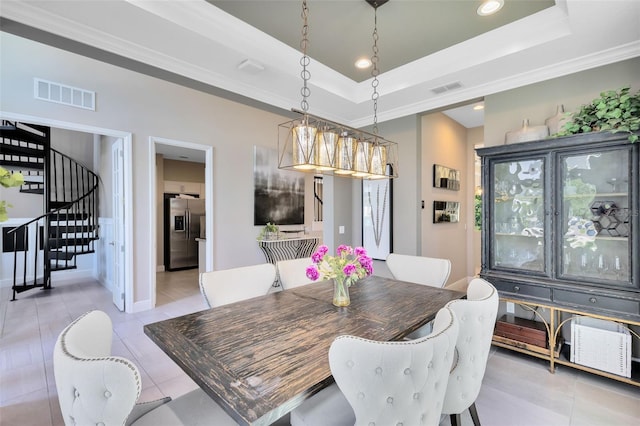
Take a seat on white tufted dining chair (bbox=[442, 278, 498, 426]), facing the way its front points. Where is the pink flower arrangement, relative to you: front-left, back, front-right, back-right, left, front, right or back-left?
front-left

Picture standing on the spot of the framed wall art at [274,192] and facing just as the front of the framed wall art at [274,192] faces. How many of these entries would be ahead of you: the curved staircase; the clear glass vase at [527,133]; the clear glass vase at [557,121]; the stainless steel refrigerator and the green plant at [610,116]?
3

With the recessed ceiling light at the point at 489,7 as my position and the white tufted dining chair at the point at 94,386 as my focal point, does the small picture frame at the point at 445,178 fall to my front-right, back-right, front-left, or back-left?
back-right

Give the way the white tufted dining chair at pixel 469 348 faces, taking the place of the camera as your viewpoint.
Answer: facing away from the viewer and to the left of the viewer

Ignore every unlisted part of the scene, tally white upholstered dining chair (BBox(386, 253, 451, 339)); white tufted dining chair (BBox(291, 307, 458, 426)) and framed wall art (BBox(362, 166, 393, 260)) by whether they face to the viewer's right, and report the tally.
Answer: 0

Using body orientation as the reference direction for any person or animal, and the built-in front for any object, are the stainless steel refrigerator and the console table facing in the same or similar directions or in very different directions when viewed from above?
same or similar directions

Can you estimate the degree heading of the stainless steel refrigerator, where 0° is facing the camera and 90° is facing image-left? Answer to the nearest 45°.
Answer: approximately 315°

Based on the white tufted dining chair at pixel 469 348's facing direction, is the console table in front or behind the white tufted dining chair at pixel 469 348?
in front

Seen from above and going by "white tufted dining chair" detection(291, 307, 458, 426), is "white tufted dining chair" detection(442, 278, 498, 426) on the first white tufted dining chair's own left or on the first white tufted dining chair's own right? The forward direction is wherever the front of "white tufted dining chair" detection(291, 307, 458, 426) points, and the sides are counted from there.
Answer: on the first white tufted dining chair's own right
